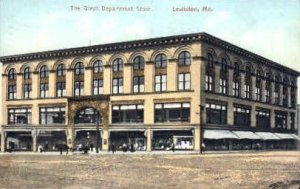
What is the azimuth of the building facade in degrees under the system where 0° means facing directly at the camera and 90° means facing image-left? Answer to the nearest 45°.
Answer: approximately 45°
